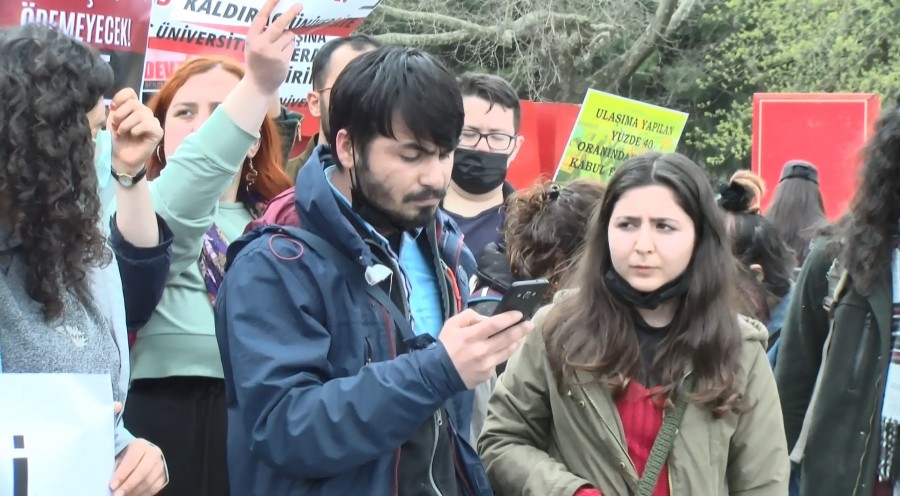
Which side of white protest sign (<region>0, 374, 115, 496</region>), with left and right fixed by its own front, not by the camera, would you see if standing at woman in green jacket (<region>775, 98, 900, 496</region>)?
left

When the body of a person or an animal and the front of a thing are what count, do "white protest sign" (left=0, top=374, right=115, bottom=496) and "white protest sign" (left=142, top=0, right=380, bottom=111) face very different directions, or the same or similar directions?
same or similar directions

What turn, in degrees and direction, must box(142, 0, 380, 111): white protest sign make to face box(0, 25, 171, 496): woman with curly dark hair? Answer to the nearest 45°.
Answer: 0° — it already faces them

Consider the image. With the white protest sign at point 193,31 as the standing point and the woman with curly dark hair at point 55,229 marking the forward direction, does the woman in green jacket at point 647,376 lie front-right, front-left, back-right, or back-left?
front-left

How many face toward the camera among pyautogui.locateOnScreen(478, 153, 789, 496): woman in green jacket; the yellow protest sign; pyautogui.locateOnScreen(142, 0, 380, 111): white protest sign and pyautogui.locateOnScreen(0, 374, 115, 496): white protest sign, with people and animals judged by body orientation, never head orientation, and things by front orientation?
4

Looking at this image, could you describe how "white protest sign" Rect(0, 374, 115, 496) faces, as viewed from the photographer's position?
facing the viewer

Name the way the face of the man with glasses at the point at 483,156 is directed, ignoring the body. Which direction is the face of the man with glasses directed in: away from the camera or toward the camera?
toward the camera

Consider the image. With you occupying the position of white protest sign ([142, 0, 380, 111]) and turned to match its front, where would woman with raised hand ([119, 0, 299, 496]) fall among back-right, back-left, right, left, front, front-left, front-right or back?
front

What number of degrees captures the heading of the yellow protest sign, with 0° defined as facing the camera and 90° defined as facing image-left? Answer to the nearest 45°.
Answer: approximately 0°

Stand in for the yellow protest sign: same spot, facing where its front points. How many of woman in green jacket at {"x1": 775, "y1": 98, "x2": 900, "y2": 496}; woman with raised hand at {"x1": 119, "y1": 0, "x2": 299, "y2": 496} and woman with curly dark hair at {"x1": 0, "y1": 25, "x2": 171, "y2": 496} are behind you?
0

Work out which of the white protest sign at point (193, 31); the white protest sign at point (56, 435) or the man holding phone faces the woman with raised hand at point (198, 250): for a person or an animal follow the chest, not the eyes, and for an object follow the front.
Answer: the white protest sign at point (193, 31)
